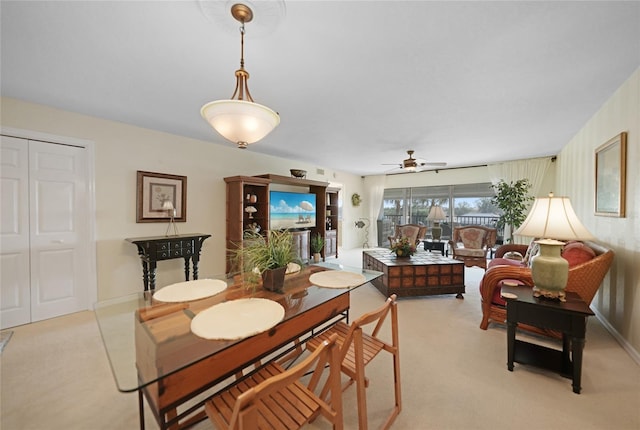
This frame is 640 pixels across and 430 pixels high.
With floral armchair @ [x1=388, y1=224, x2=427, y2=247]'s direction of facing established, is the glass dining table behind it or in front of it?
in front

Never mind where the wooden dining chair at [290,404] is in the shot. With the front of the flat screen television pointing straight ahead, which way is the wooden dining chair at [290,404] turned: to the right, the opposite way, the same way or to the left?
the opposite way

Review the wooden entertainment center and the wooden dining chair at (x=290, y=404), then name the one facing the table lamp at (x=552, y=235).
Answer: the wooden entertainment center

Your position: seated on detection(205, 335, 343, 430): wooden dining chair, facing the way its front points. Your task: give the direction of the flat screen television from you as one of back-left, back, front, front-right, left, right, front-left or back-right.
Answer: front-right

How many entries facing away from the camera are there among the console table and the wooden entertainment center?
0

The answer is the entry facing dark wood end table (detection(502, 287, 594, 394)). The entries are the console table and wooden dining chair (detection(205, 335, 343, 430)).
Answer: the console table

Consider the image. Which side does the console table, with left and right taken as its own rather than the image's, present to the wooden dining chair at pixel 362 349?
front

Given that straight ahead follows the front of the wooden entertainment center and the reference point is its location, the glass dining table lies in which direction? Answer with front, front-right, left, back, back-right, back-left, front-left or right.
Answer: front-right

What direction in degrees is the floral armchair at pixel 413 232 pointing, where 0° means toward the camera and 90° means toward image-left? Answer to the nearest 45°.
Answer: approximately 45°

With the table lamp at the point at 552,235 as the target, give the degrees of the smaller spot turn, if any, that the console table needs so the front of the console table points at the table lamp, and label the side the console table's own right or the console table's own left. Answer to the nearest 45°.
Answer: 0° — it already faces it

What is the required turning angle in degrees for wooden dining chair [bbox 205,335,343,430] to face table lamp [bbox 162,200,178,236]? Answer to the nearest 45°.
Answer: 0° — it already faces it
